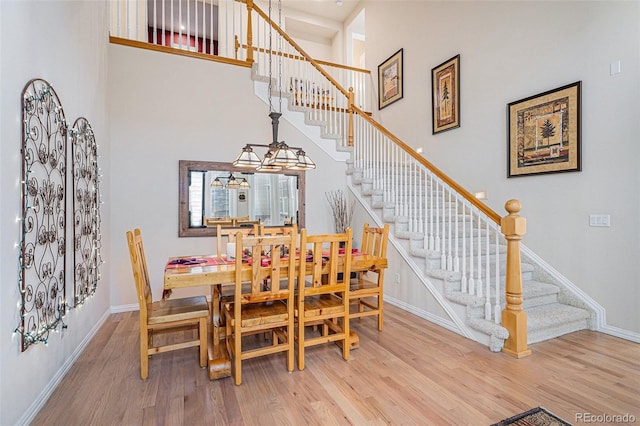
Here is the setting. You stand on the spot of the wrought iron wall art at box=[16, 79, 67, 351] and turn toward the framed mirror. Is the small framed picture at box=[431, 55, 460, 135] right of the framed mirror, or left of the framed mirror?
right

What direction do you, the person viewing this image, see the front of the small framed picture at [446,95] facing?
facing the viewer and to the left of the viewer

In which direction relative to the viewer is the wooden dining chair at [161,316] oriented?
to the viewer's right

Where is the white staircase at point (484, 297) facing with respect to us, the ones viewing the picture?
facing the viewer and to the right of the viewer

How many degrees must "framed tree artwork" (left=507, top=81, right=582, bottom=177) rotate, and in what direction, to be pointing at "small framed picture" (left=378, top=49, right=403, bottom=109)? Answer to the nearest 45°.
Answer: approximately 90° to its right

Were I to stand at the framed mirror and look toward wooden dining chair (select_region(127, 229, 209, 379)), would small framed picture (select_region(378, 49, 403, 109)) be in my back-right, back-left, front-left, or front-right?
back-left

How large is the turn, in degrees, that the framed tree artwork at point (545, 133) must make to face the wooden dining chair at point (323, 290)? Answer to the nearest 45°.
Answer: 0° — it already faces it

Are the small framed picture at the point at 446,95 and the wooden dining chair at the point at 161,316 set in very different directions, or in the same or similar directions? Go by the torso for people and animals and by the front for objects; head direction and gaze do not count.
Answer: very different directions

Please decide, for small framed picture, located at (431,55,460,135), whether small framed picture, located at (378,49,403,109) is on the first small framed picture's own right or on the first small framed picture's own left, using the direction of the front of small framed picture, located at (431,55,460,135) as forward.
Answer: on the first small framed picture's own right

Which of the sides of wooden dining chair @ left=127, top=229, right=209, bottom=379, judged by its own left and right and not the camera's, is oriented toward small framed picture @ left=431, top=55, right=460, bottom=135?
front

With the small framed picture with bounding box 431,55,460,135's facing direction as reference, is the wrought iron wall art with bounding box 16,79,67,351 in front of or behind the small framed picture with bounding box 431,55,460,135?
in front

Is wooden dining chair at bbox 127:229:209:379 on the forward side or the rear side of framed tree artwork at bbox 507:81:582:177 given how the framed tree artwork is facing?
on the forward side

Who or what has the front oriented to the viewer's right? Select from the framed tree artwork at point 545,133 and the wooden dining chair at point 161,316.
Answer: the wooden dining chair

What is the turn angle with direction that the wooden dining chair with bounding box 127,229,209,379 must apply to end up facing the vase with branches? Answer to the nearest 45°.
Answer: approximately 45° to its left
